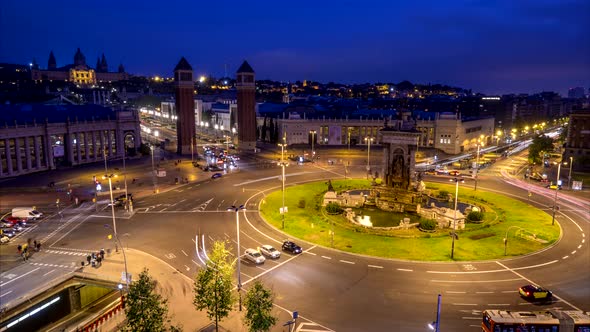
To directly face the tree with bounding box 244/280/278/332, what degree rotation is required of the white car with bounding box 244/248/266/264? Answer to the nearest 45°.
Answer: approximately 45° to its right

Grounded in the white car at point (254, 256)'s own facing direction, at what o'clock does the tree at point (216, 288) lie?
The tree is roughly at 2 o'clock from the white car.

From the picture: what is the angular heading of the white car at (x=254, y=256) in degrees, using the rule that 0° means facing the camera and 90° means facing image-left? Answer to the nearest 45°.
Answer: approximately 315°

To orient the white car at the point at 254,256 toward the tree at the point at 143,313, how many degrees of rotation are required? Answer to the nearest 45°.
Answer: approximately 90° to its right

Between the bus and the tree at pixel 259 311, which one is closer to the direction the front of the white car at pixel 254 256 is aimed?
the bus

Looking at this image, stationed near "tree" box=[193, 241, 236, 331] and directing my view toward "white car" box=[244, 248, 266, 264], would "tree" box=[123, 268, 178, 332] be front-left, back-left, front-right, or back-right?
back-left
